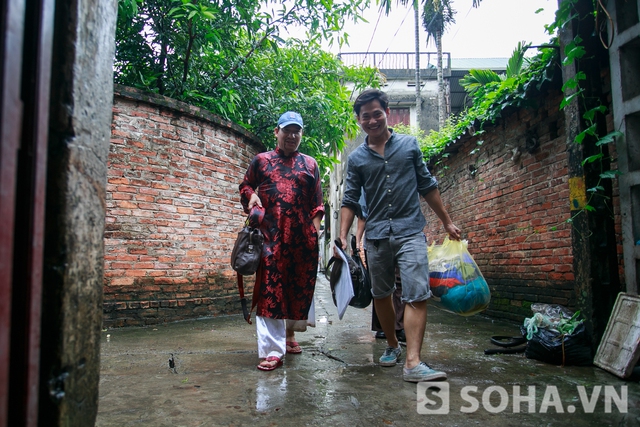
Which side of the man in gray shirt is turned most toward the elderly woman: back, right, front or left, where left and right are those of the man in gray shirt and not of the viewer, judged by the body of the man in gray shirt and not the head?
right

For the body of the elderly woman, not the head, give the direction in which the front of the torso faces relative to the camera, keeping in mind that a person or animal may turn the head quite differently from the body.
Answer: toward the camera

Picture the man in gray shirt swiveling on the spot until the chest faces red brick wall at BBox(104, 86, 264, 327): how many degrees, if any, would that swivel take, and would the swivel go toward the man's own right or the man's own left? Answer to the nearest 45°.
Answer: approximately 135° to the man's own right

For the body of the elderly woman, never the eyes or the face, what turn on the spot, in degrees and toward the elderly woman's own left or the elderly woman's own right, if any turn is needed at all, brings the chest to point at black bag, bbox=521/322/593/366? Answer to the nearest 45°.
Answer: approximately 90° to the elderly woman's own left

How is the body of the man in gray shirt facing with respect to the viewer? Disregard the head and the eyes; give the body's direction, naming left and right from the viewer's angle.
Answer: facing the viewer

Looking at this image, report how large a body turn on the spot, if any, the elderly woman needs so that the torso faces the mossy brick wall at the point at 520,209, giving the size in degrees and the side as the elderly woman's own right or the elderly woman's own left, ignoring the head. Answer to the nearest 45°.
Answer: approximately 135° to the elderly woman's own left

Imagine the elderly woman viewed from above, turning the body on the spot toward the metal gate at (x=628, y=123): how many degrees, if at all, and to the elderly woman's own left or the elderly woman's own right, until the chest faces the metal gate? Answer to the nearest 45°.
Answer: approximately 90° to the elderly woman's own left

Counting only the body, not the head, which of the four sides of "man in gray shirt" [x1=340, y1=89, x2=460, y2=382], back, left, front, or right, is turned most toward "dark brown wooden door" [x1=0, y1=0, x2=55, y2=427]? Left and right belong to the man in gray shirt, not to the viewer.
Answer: front

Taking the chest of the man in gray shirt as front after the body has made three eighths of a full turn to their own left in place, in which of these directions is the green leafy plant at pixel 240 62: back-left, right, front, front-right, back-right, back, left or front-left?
left

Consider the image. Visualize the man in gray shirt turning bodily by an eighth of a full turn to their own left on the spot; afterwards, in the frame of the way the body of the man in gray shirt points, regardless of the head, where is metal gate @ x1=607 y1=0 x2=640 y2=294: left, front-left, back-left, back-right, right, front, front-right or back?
front-left

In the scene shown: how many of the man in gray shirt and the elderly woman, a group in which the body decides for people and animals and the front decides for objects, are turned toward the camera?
2

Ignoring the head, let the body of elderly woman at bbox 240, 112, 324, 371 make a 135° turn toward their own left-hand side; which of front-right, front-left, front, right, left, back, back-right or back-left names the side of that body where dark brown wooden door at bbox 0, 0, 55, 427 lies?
back-right

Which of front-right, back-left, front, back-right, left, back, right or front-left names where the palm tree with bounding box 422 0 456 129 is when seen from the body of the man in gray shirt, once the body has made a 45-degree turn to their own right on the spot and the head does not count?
back-right

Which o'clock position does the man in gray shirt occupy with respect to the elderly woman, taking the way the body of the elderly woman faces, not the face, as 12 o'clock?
The man in gray shirt is roughly at 10 o'clock from the elderly woman.
